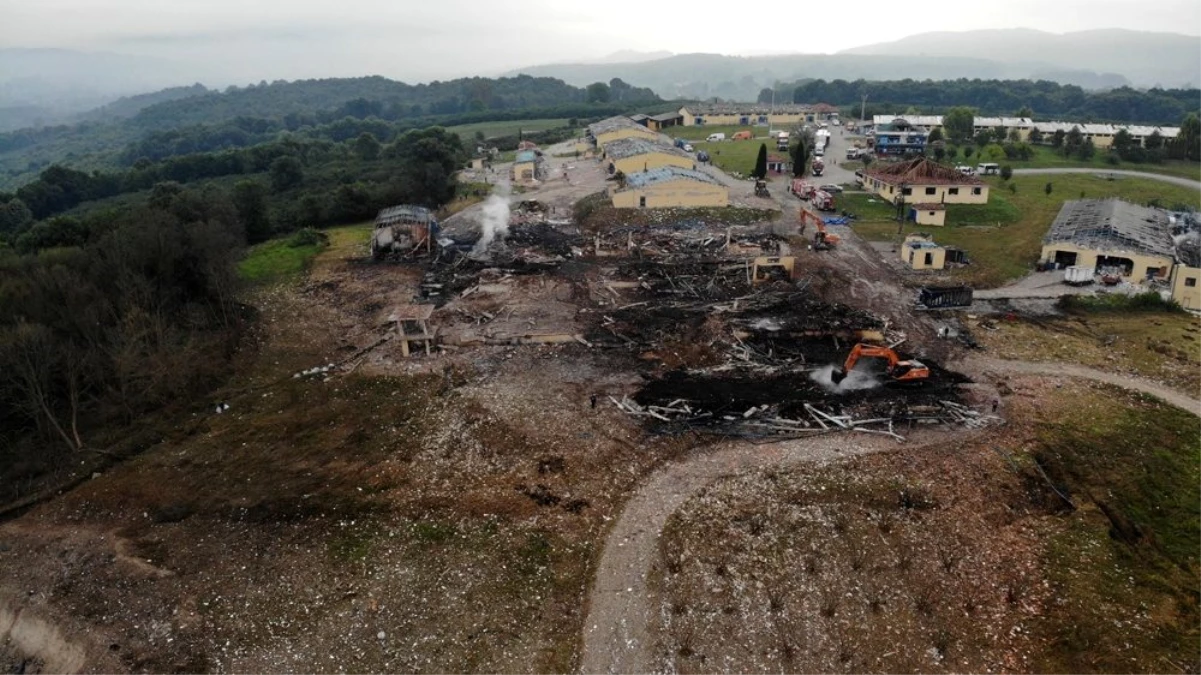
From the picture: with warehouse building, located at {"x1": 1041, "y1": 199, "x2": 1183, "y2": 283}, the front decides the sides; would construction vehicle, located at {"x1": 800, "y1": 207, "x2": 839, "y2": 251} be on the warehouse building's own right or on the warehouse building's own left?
on the warehouse building's own right

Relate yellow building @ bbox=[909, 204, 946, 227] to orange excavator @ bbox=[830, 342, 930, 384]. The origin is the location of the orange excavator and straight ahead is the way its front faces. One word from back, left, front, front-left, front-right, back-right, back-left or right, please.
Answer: right

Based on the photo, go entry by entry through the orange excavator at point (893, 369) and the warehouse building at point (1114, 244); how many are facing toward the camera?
1

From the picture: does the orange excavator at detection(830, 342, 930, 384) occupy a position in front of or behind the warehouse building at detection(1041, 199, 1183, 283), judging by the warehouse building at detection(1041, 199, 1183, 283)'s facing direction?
in front

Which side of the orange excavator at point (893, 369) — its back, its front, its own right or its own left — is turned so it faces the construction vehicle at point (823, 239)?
right

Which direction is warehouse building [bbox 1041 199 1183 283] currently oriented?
toward the camera

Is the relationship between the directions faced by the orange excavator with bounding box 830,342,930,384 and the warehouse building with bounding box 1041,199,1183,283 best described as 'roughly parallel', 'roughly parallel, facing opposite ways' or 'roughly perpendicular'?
roughly perpendicular

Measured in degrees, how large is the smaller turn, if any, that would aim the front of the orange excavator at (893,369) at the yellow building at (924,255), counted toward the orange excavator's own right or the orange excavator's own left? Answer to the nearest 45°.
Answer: approximately 90° to the orange excavator's own right

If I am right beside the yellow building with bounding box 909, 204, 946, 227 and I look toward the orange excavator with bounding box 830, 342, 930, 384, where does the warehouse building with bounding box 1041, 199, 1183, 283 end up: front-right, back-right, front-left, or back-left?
front-left

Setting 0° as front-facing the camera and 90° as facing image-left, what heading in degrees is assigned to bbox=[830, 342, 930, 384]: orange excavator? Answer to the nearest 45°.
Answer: approximately 90°

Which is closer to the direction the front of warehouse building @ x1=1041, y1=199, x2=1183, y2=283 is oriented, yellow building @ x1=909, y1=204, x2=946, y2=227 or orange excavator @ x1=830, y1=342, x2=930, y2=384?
the orange excavator

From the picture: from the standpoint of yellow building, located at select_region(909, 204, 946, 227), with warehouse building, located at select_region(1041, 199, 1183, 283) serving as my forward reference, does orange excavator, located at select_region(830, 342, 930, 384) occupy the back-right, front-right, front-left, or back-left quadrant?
front-right

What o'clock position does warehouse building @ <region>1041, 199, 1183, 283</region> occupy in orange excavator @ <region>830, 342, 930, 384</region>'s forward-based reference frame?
The warehouse building is roughly at 4 o'clock from the orange excavator.

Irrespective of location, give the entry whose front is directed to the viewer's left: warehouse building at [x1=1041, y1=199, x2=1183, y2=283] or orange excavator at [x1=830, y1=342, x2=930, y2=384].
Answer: the orange excavator
